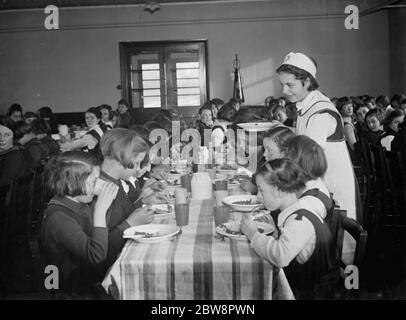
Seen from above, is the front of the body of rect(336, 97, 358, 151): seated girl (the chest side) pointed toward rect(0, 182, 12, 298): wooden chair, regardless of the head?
no

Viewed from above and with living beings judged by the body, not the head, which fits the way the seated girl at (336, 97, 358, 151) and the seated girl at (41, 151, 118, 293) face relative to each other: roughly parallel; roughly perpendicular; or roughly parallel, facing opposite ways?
roughly perpendicular

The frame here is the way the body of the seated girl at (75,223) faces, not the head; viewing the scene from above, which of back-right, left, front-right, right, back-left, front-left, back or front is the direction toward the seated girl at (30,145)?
left

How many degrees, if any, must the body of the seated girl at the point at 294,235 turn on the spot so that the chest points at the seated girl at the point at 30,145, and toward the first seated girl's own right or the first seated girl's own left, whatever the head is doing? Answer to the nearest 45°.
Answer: approximately 45° to the first seated girl's own right

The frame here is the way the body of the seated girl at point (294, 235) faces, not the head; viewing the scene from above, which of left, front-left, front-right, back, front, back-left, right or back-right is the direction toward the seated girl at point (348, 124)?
right

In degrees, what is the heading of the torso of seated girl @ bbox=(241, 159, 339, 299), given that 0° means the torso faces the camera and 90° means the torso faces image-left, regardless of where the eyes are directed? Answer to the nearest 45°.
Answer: approximately 90°

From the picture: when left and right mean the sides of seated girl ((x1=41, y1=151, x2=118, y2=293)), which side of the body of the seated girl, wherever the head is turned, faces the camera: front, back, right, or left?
right

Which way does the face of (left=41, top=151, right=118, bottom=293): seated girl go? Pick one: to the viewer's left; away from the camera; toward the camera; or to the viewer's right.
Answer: to the viewer's right

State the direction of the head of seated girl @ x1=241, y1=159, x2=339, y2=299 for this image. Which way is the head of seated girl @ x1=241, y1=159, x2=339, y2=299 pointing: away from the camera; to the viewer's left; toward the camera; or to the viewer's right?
to the viewer's left

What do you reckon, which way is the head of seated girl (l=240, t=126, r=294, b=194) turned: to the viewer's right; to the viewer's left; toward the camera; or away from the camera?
to the viewer's left

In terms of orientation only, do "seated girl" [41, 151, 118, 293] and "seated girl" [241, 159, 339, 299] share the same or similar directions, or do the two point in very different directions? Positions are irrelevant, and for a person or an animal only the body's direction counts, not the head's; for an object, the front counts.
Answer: very different directions
